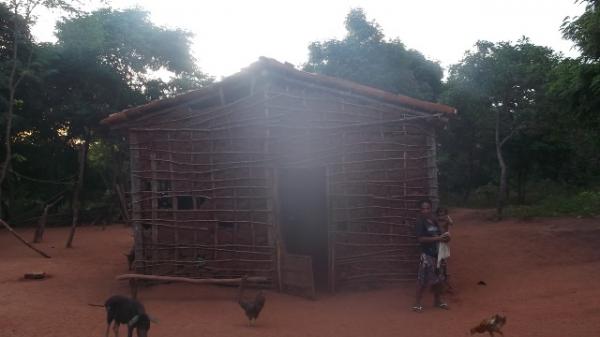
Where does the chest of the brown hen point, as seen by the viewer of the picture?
to the viewer's left

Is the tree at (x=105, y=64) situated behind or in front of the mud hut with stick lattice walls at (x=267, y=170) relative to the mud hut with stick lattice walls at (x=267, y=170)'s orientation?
behind

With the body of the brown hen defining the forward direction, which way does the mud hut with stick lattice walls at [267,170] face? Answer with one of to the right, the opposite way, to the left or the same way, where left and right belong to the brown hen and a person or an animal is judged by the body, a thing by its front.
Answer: to the left

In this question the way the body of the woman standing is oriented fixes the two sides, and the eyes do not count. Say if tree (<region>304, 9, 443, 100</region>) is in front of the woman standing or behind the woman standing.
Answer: behind

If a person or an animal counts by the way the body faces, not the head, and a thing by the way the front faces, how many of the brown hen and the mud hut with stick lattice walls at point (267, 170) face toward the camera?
1

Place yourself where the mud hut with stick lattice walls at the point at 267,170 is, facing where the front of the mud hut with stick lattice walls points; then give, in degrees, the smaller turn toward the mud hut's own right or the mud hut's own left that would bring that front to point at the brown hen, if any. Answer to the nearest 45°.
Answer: approximately 45° to the mud hut's own left

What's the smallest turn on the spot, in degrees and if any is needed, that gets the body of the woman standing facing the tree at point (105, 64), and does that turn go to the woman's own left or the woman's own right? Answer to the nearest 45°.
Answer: approximately 180°

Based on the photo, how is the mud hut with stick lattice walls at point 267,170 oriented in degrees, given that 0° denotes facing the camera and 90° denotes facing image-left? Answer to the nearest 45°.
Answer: approximately 0°

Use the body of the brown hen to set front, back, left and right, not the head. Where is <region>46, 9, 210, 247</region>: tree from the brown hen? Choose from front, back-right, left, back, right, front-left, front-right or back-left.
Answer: front-right

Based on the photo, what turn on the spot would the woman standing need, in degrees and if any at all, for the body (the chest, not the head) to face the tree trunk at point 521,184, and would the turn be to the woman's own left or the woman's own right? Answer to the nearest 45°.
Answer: approximately 135° to the woman's own left

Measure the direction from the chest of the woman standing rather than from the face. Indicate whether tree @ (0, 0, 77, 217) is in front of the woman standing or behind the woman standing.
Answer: behind
